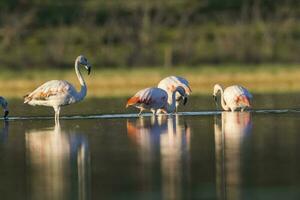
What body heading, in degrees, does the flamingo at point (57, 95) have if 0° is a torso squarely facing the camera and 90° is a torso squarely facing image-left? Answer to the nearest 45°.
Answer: approximately 270°

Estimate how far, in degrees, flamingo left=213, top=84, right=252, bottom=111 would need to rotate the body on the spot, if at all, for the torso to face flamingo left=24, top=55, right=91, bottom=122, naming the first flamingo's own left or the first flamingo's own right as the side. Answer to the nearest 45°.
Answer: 0° — it already faces it

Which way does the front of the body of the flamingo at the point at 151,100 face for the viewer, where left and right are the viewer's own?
facing to the right of the viewer

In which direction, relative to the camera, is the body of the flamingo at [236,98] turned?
to the viewer's left

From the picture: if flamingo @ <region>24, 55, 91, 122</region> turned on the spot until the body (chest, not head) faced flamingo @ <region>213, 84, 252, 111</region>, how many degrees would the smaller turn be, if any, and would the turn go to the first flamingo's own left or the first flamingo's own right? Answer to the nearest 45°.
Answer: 0° — it already faces it

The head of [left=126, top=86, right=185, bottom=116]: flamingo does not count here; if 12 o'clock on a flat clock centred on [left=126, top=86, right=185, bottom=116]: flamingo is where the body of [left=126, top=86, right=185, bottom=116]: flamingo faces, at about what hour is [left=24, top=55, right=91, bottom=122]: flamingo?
[left=24, top=55, right=91, bottom=122]: flamingo is roughly at 6 o'clock from [left=126, top=86, right=185, bottom=116]: flamingo.
